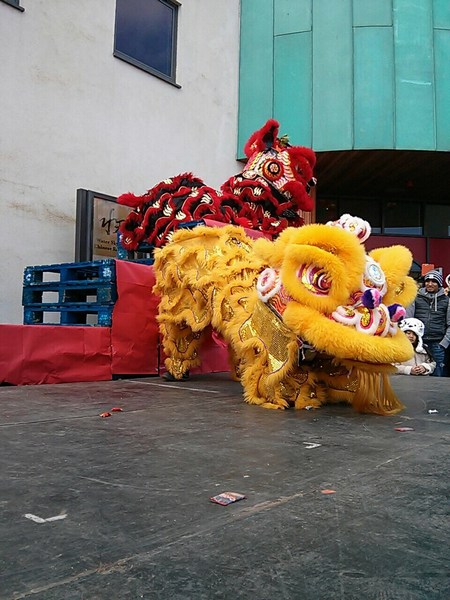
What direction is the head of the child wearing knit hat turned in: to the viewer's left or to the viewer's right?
to the viewer's left

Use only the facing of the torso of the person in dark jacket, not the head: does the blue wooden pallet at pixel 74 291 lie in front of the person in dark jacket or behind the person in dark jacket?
in front

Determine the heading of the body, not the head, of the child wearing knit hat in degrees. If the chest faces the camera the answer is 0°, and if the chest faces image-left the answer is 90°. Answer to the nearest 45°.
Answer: approximately 45°

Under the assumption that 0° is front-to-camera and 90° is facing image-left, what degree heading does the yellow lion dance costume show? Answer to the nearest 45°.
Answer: approximately 315°

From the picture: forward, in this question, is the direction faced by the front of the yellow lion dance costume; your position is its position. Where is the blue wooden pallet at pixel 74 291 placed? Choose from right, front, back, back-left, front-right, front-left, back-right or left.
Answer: back

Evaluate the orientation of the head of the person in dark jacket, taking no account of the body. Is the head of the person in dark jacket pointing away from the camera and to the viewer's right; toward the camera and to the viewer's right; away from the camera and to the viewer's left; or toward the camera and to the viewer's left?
toward the camera and to the viewer's left

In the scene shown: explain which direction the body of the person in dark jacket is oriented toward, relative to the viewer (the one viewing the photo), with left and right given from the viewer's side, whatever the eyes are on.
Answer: facing the viewer and to the left of the viewer

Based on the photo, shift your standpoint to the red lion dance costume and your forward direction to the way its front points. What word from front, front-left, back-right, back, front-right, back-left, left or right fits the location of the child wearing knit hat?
front

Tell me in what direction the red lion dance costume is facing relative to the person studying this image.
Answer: facing to the right of the viewer

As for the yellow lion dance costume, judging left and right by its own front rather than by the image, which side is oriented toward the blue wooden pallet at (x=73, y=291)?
back

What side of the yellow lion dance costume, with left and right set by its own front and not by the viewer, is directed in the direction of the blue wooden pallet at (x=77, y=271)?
back

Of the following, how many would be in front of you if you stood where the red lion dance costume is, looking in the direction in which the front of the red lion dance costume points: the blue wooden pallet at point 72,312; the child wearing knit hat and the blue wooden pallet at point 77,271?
1
